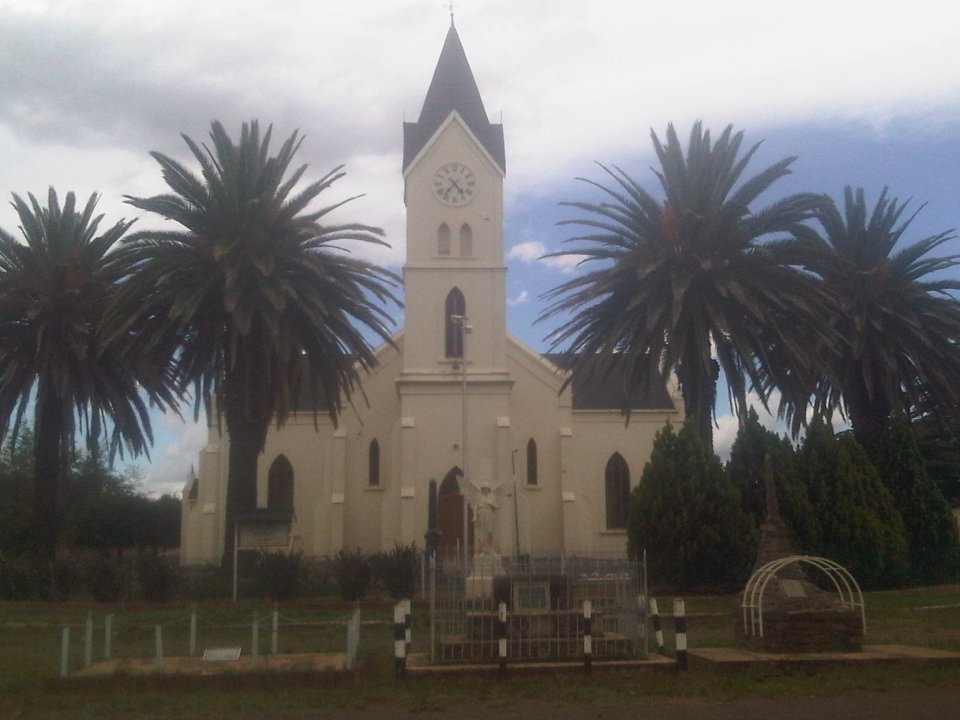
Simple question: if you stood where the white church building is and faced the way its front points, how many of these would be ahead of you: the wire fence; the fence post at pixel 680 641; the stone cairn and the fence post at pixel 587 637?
4

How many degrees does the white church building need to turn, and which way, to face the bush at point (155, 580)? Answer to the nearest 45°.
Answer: approximately 45° to its right

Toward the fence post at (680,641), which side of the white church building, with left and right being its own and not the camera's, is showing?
front

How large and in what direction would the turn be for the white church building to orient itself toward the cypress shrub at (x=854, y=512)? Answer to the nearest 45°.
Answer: approximately 45° to its left

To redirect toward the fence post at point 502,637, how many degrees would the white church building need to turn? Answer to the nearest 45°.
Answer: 0° — it already faces it

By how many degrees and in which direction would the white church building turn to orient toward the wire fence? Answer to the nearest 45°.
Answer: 0° — it already faces it

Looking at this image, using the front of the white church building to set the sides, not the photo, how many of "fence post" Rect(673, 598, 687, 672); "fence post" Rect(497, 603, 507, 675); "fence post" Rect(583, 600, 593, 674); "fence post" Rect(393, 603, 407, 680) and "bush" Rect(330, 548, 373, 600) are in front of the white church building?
5

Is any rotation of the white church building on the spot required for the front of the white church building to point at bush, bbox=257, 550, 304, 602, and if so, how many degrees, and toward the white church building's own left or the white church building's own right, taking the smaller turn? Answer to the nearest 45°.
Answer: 0° — it already faces it

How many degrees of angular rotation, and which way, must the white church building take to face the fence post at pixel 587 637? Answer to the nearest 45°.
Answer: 0° — it already faces it

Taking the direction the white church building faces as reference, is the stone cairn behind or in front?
in front

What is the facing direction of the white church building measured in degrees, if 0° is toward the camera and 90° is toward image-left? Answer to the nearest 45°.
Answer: approximately 0°
